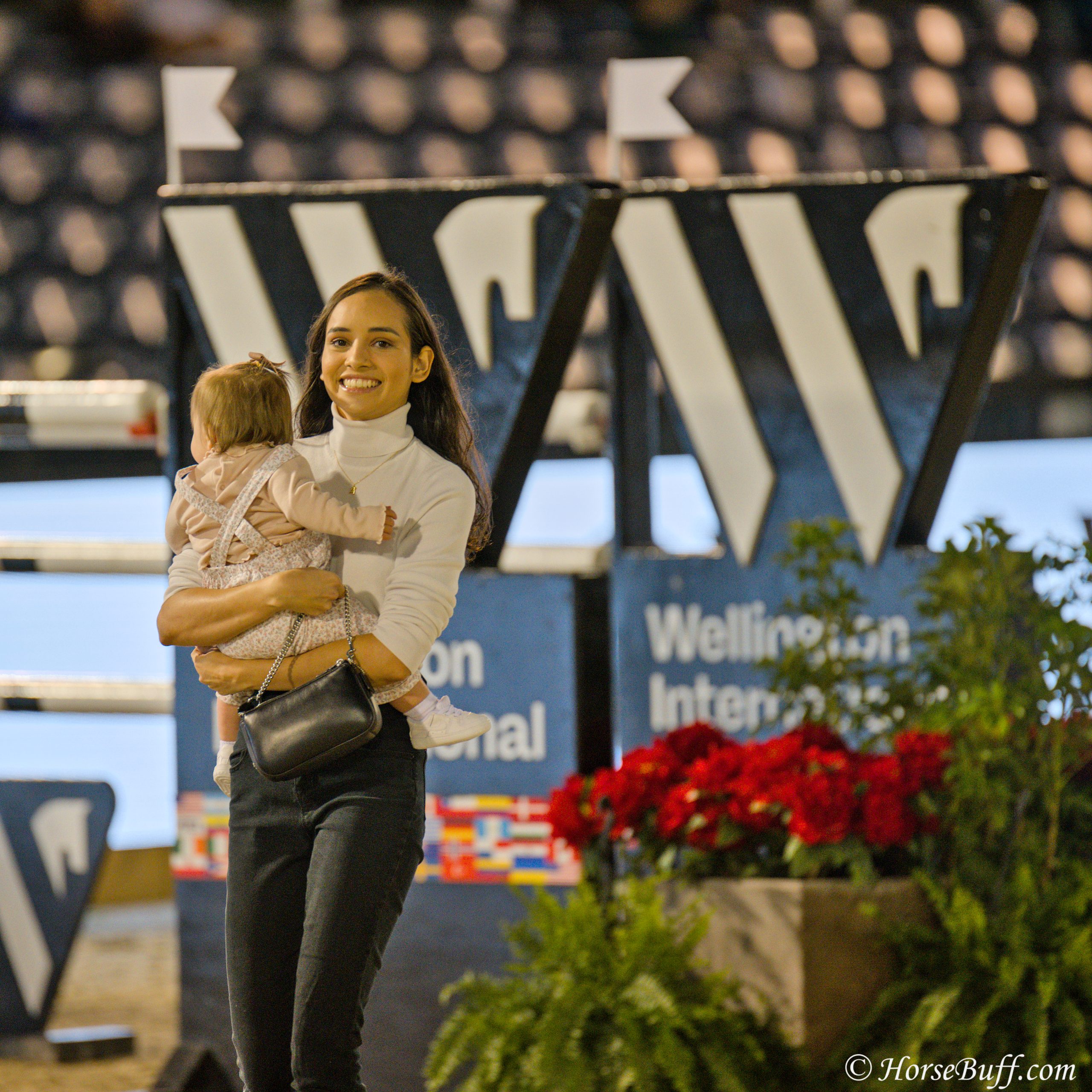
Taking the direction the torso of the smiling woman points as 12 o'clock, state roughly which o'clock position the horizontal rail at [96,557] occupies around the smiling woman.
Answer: The horizontal rail is roughly at 4 o'clock from the smiling woman.

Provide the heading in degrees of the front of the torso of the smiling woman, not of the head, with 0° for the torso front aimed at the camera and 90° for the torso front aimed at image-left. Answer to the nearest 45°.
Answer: approximately 45°

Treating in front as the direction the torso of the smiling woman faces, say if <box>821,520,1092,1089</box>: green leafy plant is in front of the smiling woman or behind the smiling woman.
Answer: behind

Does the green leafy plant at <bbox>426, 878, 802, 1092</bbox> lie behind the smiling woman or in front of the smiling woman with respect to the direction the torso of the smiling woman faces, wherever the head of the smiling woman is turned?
behind

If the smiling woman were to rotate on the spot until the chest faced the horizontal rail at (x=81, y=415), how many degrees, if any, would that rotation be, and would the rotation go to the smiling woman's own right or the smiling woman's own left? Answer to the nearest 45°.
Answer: approximately 135° to the smiling woman's own right

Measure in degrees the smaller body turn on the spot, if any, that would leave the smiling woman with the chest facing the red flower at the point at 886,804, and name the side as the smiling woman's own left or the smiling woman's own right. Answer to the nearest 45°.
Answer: approximately 180°

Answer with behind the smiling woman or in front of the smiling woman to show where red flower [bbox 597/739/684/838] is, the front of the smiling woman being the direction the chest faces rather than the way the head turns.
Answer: behind

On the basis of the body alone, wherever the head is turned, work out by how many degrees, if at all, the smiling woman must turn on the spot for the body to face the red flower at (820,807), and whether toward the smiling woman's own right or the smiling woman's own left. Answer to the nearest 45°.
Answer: approximately 180°
